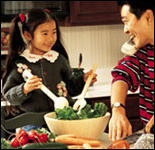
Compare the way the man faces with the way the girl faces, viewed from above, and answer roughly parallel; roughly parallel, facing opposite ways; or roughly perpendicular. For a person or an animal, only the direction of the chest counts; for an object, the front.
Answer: roughly perpendicular

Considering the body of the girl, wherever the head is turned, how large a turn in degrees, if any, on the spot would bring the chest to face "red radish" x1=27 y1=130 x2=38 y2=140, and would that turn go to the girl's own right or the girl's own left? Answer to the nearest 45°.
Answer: approximately 45° to the girl's own right

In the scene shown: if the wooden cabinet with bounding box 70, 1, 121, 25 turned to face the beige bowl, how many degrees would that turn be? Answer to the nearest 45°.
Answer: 0° — it already faces it

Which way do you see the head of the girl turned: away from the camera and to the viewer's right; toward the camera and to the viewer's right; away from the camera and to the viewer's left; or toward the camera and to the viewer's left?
toward the camera and to the viewer's right

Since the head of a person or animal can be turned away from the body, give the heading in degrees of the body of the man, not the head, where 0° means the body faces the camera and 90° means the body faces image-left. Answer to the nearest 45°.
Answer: approximately 45°

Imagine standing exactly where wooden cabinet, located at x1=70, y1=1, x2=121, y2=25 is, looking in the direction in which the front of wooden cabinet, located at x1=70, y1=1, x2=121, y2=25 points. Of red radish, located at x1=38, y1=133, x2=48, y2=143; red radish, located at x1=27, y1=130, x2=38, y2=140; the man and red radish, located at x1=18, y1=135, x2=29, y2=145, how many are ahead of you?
4

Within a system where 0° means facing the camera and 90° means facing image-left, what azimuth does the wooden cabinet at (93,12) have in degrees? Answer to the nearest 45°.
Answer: approximately 0°
